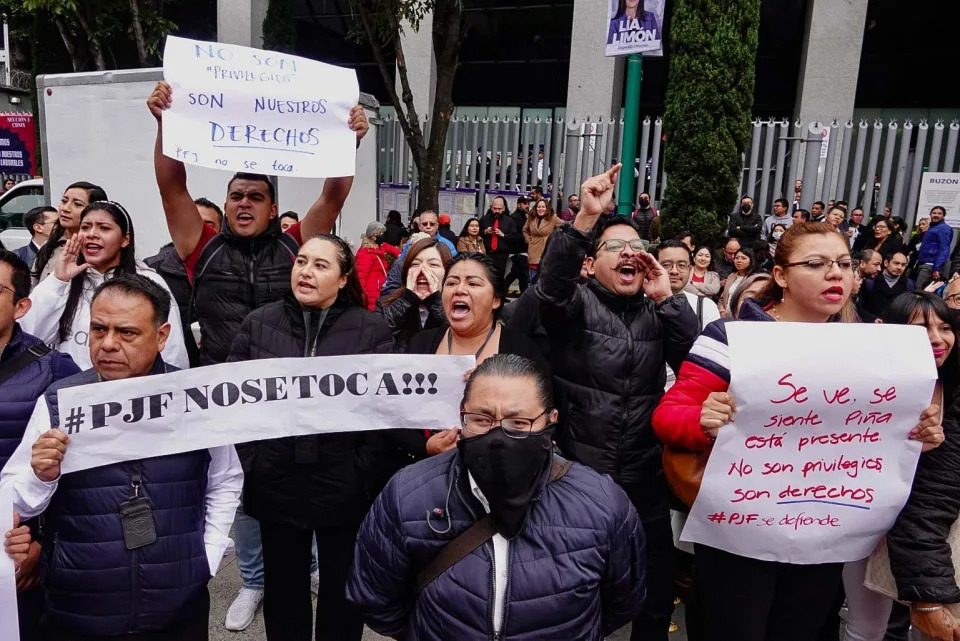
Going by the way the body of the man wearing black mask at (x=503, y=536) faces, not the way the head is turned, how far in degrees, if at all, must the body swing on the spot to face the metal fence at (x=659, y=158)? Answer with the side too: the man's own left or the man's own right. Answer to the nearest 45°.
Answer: approximately 180°

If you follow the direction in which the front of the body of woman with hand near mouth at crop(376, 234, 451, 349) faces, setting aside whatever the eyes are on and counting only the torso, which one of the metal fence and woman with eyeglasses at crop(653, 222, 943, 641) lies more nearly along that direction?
the woman with eyeglasses

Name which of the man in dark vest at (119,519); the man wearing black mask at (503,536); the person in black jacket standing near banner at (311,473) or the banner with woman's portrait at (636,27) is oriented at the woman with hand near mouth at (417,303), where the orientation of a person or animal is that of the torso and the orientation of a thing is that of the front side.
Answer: the banner with woman's portrait

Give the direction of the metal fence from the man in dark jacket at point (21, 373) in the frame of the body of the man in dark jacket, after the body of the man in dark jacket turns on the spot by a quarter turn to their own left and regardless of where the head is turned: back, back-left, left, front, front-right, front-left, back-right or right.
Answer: left

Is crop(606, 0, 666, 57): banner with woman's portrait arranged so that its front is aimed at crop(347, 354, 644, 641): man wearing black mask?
yes

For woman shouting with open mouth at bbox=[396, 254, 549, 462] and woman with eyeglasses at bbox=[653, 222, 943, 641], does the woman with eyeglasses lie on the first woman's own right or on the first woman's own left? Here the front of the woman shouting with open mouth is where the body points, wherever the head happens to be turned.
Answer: on the first woman's own left

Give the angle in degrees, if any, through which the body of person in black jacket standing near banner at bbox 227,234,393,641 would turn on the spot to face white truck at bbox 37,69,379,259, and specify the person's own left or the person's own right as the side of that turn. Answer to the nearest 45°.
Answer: approximately 180°

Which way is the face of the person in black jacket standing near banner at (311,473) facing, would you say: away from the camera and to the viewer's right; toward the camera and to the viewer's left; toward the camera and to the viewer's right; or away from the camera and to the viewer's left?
toward the camera and to the viewer's left

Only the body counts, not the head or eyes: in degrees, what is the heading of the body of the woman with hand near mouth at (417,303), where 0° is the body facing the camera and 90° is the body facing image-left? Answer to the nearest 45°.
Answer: approximately 0°
